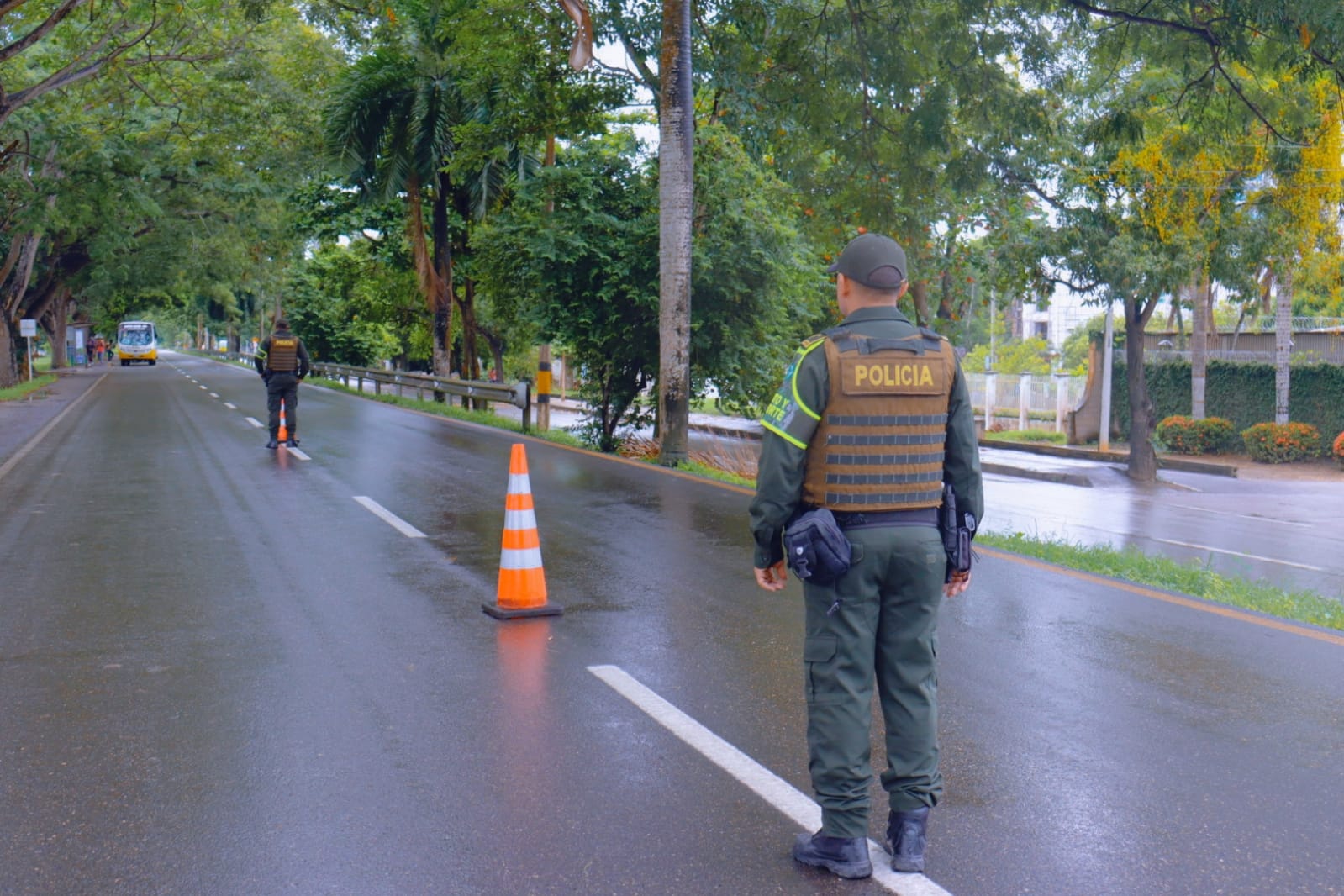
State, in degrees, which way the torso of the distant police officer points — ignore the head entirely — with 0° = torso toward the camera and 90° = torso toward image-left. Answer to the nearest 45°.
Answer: approximately 180°

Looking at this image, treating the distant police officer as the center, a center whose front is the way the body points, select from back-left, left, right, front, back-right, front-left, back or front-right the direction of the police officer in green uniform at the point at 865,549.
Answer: back

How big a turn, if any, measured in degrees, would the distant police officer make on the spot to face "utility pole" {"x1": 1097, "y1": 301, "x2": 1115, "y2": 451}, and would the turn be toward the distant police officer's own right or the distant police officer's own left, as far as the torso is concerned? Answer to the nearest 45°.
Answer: approximately 45° to the distant police officer's own right

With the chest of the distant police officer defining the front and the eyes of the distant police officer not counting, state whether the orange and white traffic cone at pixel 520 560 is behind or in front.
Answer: behind

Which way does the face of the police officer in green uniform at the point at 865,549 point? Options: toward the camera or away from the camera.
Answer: away from the camera

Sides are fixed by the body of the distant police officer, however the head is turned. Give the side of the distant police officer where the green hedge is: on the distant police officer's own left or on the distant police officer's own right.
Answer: on the distant police officer's own right
